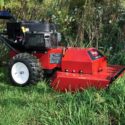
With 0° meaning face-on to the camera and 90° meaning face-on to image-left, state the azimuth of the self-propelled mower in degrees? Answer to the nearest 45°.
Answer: approximately 315°
